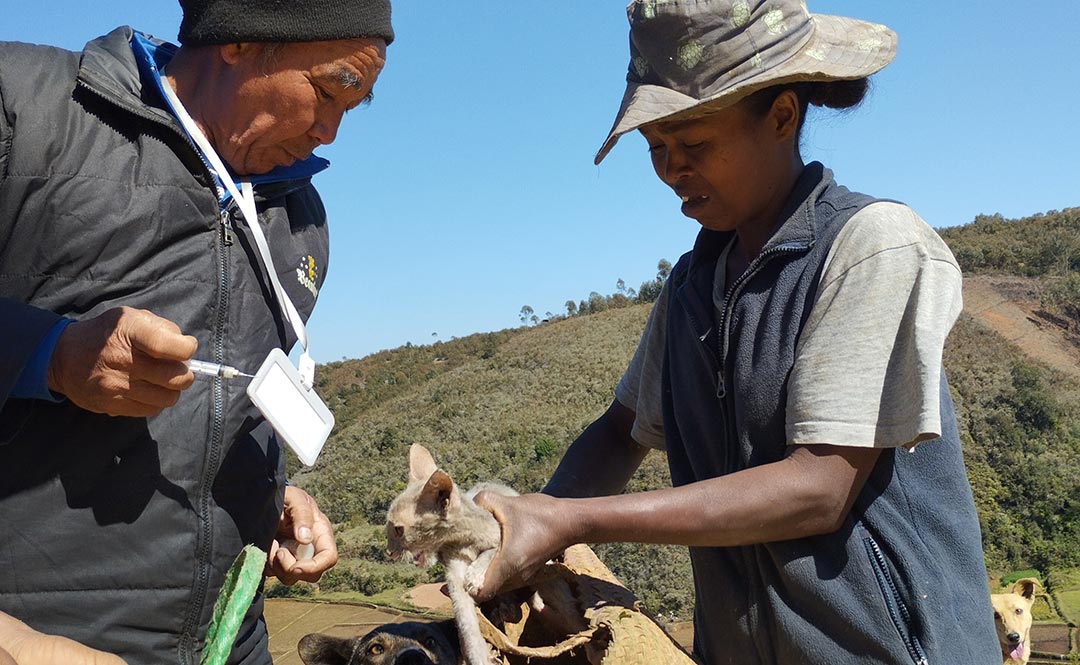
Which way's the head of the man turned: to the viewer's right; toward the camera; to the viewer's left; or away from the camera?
to the viewer's right

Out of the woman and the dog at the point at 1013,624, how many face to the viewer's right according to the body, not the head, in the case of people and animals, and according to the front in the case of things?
0

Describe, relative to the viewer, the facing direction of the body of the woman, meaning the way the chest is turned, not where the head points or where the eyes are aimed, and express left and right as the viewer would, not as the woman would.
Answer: facing the viewer and to the left of the viewer

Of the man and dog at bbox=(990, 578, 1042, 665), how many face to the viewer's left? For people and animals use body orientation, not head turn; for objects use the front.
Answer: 0

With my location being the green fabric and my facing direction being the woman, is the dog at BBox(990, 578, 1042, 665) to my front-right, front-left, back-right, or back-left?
front-left

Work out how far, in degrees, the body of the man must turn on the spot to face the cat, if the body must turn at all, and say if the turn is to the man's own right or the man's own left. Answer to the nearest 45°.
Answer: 0° — they already face it

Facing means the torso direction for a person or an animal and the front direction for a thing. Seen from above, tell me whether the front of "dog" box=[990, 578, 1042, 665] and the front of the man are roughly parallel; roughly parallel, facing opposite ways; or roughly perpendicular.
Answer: roughly perpendicular

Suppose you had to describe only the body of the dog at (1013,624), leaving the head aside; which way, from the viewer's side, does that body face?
toward the camera

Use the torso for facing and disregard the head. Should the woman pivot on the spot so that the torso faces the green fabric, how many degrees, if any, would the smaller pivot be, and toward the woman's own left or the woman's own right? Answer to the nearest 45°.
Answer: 0° — they already face it

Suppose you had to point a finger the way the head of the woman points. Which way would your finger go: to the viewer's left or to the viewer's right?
to the viewer's left

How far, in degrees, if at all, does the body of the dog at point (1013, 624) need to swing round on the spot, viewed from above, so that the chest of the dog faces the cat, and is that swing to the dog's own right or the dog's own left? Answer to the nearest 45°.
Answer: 0° — it already faces it

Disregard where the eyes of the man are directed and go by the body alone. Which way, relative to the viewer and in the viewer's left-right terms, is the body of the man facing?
facing the viewer and to the right of the viewer
